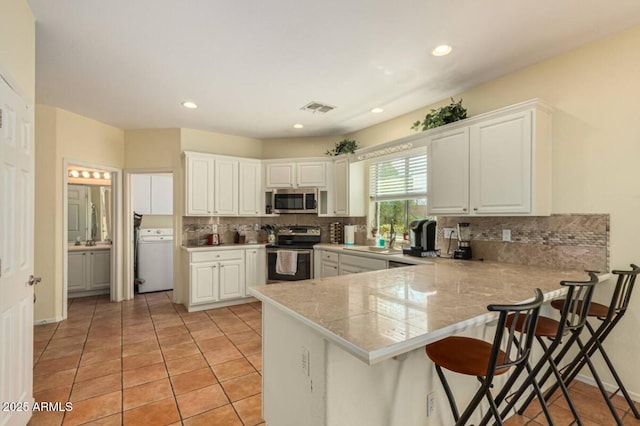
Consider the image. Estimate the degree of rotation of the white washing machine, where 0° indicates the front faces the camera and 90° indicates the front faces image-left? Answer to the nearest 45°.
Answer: approximately 0°

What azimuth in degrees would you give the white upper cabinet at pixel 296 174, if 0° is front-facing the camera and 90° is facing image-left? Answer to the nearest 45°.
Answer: approximately 0°

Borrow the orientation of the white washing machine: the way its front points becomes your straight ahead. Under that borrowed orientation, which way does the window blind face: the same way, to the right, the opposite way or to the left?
to the right

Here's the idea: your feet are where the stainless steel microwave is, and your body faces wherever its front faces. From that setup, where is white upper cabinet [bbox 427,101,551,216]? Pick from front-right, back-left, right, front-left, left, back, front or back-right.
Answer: front-left

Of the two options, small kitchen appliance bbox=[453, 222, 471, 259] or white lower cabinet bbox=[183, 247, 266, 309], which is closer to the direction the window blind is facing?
the white lower cabinet

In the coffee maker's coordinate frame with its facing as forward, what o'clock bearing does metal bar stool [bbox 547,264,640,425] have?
The metal bar stool is roughly at 9 o'clock from the coffee maker.

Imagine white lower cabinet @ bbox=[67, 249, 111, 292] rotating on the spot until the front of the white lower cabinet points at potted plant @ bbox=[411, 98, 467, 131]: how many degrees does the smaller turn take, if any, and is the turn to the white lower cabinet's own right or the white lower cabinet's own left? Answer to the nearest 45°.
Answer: approximately 45° to the white lower cabinet's own left

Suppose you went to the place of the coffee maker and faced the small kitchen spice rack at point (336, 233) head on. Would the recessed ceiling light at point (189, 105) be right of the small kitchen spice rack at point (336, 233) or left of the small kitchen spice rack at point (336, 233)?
left
